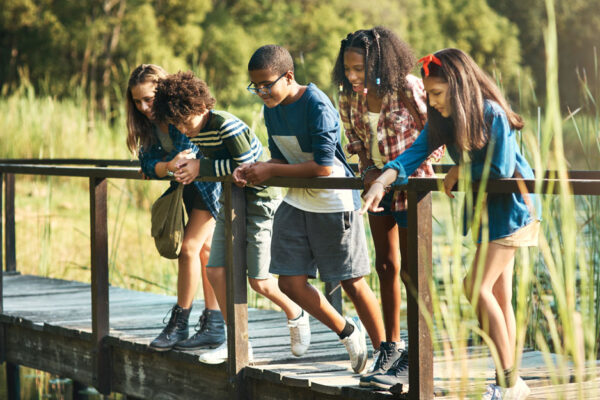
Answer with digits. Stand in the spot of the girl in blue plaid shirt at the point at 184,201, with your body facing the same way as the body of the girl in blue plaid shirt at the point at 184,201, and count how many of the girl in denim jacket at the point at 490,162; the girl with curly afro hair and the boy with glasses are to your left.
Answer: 3

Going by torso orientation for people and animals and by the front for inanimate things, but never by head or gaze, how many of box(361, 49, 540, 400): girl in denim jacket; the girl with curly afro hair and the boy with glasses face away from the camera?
0

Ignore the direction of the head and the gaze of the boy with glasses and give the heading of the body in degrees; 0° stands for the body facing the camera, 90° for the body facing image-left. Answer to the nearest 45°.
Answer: approximately 45°

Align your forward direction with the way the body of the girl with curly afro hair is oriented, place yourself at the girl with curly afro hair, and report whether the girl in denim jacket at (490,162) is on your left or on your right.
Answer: on your left

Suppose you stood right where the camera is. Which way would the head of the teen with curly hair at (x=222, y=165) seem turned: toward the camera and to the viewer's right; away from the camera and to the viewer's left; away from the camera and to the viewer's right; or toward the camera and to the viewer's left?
toward the camera and to the viewer's left

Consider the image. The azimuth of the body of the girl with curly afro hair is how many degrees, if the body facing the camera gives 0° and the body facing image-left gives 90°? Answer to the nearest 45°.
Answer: approximately 45°

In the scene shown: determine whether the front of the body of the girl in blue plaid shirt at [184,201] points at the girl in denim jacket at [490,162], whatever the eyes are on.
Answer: no

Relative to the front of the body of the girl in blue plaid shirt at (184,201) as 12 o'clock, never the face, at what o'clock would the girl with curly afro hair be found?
The girl with curly afro hair is roughly at 9 o'clock from the girl in blue plaid shirt.

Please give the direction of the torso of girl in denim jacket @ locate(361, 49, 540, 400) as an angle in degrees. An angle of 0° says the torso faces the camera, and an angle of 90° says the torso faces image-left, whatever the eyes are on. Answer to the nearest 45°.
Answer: approximately 90°

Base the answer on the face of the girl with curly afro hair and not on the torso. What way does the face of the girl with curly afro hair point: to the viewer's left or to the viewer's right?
to the viewer's left

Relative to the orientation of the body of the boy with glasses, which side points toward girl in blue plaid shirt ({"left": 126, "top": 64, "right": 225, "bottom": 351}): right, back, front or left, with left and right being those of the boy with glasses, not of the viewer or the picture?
right

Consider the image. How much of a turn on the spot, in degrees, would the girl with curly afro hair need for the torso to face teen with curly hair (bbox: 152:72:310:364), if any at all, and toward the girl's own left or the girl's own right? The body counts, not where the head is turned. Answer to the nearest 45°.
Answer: approximately 90° to the girl's own right

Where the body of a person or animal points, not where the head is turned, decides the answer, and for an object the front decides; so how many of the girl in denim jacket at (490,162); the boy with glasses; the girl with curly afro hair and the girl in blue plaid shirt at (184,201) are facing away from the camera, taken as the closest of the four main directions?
0

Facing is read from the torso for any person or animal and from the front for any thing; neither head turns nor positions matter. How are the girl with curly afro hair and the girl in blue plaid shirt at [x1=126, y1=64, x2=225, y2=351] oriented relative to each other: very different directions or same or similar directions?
same or similar directions

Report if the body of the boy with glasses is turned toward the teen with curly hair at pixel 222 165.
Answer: no
